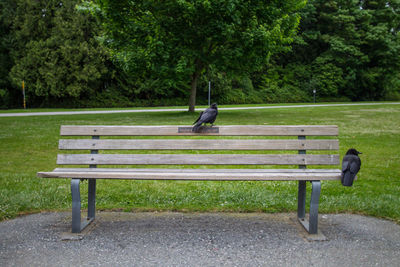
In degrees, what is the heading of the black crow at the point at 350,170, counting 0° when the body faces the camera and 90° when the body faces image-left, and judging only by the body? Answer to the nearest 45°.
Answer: approximately 225°
